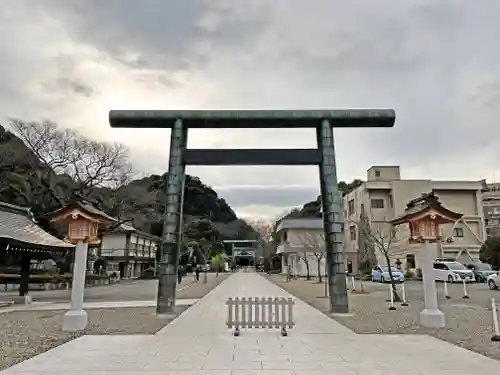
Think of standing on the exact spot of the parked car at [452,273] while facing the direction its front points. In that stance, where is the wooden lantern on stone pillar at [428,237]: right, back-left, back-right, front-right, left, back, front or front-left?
front-right

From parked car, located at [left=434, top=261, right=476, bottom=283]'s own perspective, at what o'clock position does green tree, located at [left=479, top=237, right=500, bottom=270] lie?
The green tree is roughly at 9 o'clock from the parked car.

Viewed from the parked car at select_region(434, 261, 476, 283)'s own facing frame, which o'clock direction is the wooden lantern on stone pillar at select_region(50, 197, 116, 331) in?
The wooden lantern on stone pillar is roughly at 2 o'clock from the parked car.

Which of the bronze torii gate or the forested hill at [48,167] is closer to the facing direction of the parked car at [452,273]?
the bronze torii gate

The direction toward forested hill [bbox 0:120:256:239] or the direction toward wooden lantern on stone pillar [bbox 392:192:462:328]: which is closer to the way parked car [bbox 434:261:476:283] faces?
the wooden lantern on stone pillar

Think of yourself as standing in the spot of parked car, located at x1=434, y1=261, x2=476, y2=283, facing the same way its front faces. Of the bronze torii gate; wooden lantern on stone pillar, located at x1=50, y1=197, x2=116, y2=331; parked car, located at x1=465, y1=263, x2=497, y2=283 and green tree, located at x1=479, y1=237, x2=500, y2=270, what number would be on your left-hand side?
2

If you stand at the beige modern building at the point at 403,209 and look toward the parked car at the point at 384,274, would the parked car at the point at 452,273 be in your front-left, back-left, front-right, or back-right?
front-left

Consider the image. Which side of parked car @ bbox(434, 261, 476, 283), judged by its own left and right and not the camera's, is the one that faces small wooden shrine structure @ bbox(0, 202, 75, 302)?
right

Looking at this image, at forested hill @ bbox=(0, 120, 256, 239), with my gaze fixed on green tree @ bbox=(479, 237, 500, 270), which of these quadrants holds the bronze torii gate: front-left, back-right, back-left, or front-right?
front-right

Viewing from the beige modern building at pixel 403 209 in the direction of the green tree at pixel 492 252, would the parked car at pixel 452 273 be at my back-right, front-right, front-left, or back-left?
front-right

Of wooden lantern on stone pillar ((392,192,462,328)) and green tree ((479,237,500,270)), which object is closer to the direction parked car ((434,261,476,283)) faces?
the wooden lantern on stone pillar

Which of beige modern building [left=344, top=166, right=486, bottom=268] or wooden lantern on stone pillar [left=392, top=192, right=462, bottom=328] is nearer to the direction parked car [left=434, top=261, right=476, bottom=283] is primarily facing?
the wooden lantern on stone pillar
